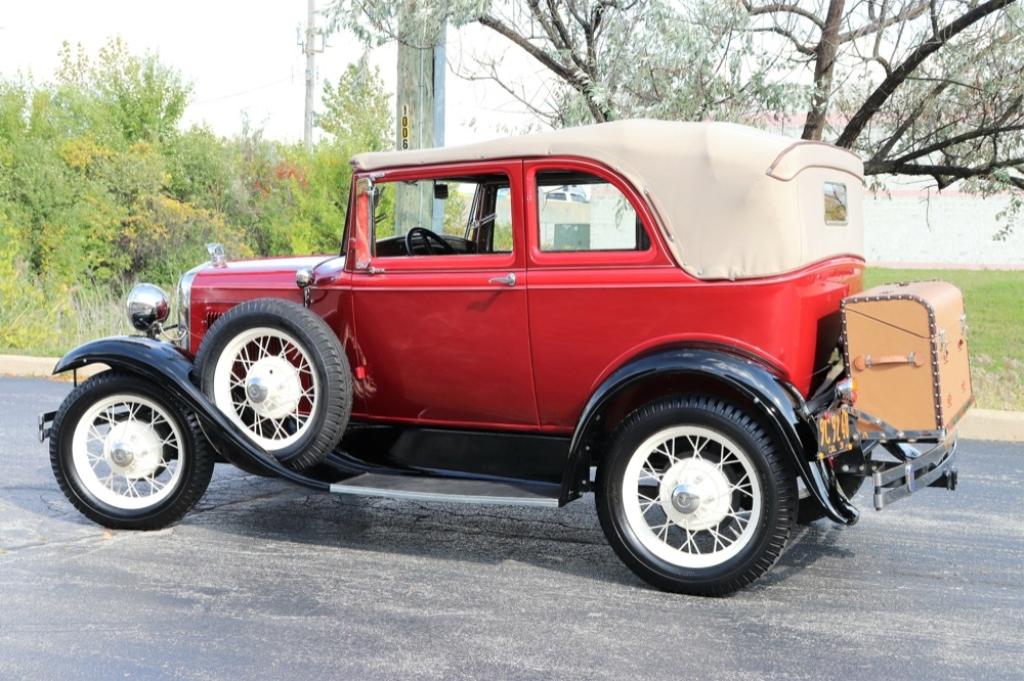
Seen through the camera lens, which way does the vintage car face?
facing away from the viewer and to the left of the viewer

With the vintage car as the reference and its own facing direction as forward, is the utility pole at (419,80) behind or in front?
in front
